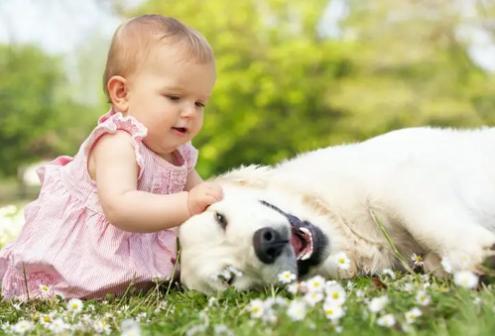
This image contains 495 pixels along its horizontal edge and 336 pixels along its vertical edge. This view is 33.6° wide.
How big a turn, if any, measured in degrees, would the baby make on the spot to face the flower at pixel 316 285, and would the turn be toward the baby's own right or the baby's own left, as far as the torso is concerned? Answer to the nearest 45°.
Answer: approximately 45° to the baby's own right

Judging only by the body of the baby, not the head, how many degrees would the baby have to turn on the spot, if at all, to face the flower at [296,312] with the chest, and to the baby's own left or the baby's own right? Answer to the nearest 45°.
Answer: approximately 45° to the baby's own right

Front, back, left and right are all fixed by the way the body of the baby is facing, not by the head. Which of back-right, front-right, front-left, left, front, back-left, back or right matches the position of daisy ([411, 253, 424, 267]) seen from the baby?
front

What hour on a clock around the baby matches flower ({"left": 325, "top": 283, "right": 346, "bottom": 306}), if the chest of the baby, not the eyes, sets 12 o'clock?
The flower is roughly at 1 o'clock from the baby.

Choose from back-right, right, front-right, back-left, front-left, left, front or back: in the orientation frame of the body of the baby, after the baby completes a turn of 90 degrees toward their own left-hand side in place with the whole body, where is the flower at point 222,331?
back-right

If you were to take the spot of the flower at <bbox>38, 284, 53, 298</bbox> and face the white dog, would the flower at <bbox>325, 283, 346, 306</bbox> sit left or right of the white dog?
right

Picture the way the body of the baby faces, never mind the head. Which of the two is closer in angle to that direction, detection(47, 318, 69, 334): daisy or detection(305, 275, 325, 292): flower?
the flower

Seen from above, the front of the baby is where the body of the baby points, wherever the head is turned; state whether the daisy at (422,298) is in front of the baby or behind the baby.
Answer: in front

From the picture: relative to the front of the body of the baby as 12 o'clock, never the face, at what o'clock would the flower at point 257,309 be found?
The flower is roughly at 1 o'clock from the baby.

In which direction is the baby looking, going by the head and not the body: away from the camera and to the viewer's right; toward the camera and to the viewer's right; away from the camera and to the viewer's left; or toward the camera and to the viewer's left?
toward the camera and to the viewer's right

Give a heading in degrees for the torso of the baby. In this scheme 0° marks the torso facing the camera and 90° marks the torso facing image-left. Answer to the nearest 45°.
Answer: approximately 315°

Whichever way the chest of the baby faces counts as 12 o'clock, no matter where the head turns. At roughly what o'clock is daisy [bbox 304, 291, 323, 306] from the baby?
The daisy is roughly at 1 o'clock from the baby.
